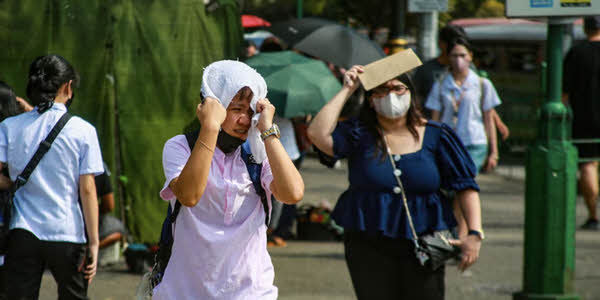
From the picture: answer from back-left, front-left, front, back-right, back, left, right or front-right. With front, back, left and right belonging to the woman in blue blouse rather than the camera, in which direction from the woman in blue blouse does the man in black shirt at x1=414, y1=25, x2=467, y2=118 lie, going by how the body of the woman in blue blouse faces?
back

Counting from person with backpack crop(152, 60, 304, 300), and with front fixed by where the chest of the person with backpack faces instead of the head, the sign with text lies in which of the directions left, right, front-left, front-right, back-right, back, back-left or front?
left

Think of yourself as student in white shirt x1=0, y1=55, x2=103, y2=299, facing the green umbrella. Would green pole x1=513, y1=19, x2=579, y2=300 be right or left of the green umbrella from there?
right

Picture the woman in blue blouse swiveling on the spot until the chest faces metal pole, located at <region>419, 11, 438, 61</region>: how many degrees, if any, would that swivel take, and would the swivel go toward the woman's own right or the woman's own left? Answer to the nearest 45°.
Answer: approximately 180°

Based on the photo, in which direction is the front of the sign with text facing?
toward the camera

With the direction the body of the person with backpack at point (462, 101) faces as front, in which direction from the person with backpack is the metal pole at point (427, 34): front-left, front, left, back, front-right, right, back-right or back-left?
back

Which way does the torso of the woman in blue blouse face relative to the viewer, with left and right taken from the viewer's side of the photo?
facing the viewer

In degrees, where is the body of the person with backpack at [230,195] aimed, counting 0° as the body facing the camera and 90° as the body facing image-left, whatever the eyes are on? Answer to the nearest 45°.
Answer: approximately 315°

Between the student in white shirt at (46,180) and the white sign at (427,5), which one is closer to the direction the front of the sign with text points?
the student in white shirt

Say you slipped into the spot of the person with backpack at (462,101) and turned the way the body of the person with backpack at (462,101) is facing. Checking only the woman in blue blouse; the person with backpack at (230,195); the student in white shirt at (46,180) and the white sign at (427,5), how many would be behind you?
1
